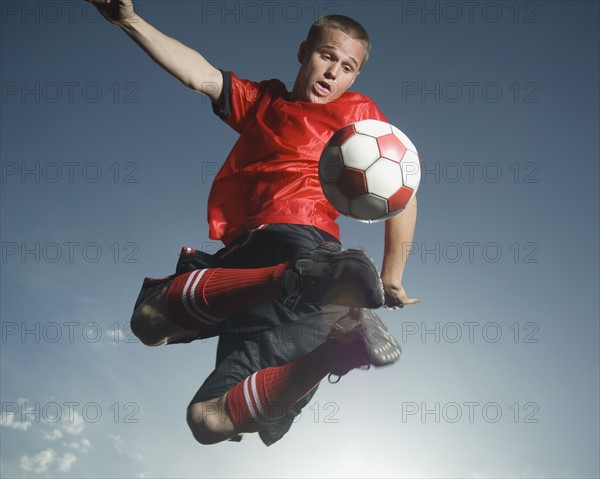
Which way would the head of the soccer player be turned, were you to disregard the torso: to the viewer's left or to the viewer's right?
to the viewer's right

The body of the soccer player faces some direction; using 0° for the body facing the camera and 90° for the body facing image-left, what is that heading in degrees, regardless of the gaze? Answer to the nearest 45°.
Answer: approximately 0°
